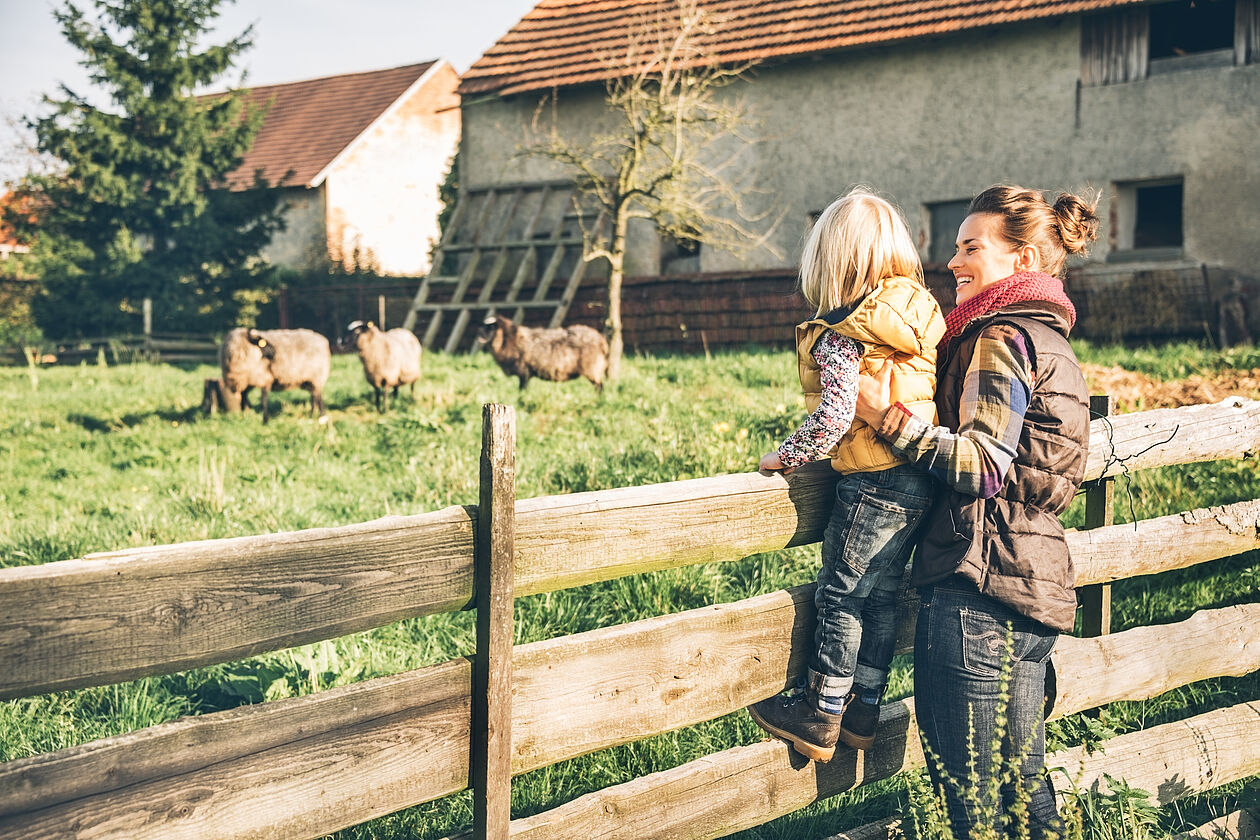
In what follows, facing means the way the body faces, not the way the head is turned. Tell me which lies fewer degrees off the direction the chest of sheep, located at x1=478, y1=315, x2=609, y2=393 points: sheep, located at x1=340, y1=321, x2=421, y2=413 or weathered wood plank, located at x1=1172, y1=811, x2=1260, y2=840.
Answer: the sheep

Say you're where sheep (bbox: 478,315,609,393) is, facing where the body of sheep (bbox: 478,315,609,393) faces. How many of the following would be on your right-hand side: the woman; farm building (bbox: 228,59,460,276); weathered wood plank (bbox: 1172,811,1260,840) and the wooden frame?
2

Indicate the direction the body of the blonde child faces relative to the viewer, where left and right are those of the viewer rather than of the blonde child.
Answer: facing away from the viewer and to the left of the viewer

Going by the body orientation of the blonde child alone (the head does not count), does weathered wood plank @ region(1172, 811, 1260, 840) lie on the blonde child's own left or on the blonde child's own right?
on the blonde child's own right

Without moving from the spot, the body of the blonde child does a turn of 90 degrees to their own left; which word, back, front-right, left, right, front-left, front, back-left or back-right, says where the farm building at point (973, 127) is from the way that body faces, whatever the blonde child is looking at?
back-right

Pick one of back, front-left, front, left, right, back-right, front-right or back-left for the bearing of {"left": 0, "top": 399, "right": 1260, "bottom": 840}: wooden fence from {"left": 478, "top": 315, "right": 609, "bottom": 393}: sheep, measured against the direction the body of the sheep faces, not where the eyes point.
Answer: left

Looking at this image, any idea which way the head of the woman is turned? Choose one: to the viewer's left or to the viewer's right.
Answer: to the viewer's left

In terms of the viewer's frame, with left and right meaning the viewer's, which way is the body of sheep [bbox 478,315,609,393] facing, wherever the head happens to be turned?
facing to the left of the viewer

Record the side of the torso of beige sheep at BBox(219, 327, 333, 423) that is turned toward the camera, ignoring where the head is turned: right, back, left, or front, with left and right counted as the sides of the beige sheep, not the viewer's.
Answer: left
